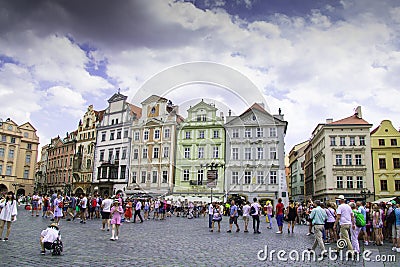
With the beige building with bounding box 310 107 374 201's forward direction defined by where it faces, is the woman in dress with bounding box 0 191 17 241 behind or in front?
in front

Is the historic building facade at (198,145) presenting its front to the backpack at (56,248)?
yes

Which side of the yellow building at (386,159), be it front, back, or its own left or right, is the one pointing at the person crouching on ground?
front

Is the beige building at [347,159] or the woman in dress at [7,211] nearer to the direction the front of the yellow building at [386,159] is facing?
the woman in dress

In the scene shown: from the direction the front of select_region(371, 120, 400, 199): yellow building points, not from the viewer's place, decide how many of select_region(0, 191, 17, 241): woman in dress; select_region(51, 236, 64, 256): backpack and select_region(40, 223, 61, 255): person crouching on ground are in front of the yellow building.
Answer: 3

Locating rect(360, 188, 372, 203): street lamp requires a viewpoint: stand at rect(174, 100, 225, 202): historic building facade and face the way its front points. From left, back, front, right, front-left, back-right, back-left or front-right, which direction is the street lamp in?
left

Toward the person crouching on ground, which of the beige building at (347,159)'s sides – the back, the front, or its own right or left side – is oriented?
front

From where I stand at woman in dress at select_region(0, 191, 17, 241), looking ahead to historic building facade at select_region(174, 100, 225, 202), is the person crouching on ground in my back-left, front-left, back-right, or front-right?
back-right

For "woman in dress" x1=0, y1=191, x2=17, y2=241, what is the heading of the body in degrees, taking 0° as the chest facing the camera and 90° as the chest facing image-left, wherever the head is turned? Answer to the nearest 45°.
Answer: approximately 0°

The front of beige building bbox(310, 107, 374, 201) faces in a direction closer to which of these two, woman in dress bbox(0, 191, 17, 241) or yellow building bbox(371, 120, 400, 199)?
the woman in dress
